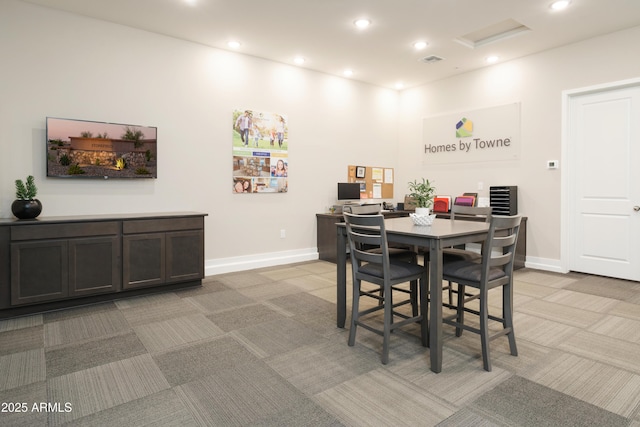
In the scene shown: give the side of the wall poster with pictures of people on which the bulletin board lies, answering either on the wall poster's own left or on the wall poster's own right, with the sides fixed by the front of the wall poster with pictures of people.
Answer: on the wall poster's own left

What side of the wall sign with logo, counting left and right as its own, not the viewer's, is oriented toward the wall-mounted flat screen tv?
front

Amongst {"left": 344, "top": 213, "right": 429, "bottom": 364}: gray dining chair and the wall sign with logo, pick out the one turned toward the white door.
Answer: the gray dining chair

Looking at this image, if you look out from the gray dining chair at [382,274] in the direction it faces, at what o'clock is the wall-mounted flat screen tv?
The wall-mounted flat screen tv is roughly at 8 o'clock from the gray dining chair.

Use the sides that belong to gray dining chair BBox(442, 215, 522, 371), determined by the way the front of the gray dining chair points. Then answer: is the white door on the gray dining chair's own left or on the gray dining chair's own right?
on the gray dining chair's own right

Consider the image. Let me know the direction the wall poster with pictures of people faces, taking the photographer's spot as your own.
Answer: facing the viewer and to the right of the viewer

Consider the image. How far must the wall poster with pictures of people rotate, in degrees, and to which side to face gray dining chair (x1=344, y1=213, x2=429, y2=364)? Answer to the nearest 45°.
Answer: approximately 45° to its right

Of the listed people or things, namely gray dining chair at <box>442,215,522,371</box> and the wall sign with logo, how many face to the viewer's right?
0

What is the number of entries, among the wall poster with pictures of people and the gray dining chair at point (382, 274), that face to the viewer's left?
0

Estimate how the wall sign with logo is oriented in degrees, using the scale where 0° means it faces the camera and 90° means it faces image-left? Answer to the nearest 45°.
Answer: approximately 45°

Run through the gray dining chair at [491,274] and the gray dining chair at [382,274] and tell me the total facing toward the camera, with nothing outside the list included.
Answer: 0

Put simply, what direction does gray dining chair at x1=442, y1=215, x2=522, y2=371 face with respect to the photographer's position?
facing away from the viewer and to the left of the viewer

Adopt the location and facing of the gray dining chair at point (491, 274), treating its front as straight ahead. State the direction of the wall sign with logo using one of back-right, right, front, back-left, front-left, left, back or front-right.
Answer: front-right

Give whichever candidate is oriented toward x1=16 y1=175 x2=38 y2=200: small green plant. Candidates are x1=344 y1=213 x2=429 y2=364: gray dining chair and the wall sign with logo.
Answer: the wall sign with logo

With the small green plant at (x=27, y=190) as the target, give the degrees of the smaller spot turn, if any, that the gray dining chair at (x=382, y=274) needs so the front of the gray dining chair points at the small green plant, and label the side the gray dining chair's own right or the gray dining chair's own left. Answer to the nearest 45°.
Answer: approximately 135° to the gray dining chair's own left

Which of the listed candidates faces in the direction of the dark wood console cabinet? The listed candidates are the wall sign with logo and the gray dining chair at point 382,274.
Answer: the wall sign with logo

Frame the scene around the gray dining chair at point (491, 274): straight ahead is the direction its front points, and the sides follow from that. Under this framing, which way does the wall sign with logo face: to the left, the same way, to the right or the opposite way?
to the left
